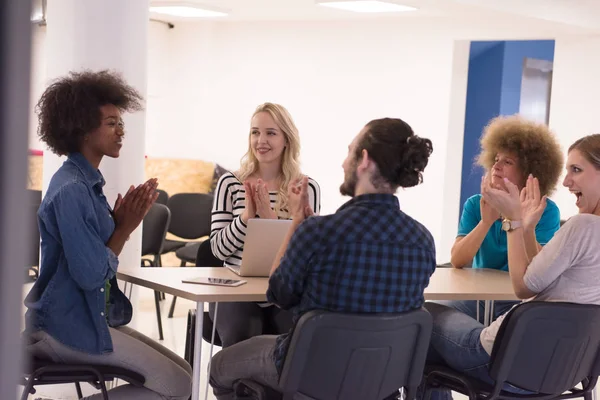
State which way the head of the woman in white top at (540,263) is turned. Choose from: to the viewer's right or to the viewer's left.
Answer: to the viewer's left

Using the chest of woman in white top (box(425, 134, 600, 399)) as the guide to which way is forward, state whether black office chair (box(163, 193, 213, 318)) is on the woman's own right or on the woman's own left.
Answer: on the woman's own right

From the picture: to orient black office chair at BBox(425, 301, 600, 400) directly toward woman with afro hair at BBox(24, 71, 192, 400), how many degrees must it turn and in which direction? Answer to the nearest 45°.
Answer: approximately 45° to its left

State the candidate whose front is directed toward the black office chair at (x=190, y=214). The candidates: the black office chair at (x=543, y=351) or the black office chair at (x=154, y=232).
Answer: the black office chair at (x=543, y=351)

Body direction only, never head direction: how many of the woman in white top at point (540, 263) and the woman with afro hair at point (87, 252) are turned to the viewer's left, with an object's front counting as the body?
1

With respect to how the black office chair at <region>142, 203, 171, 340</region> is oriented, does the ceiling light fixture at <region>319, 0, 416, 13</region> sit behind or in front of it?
behind

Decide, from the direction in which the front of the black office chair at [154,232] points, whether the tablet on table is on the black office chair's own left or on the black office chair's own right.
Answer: on the black office chair's own left

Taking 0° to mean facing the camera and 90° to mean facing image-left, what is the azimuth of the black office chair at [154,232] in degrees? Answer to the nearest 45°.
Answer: approximately 45°

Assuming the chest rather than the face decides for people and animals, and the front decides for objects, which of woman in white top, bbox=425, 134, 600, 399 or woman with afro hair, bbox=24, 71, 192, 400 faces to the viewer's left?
the woman in white top

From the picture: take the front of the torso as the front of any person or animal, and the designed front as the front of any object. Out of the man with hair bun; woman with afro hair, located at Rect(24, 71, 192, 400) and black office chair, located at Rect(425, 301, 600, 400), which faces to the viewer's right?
the woman with afro hair

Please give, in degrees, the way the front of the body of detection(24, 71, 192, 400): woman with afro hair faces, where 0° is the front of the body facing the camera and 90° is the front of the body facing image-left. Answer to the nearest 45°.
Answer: approximately 270°

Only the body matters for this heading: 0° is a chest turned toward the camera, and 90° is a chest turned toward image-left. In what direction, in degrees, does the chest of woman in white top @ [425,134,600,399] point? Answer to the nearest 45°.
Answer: approximately 90°
